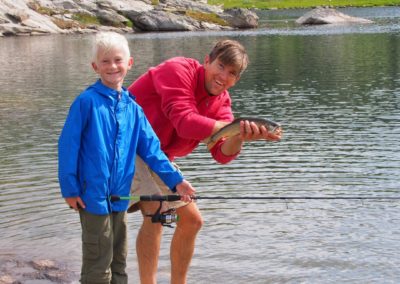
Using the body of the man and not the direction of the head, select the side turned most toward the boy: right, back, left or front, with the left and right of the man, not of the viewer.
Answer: right

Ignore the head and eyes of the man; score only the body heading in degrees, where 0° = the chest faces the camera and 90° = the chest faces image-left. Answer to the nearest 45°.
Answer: approximately 315°
